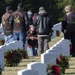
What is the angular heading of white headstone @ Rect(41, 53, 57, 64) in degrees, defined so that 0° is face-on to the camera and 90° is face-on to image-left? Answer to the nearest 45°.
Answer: approximately 315°

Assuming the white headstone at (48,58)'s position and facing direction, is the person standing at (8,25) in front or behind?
behind

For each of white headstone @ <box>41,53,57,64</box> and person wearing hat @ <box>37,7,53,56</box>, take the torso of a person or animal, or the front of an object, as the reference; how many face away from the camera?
1
